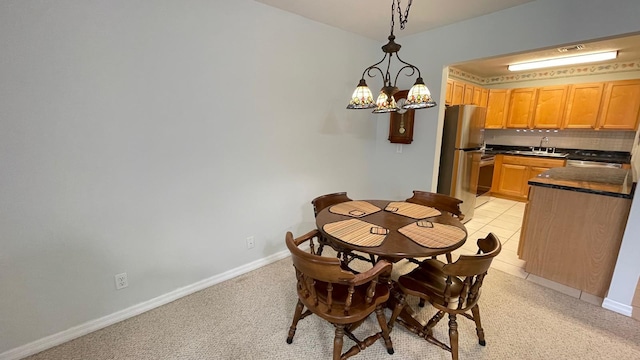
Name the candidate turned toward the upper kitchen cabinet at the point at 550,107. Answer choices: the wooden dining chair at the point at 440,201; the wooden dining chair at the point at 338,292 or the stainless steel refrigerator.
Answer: the wooden dining chair at the point at 338,292

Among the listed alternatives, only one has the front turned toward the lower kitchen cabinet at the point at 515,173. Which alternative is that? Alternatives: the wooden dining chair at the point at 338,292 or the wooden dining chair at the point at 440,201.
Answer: the wooden dining chair at the point at 338,292

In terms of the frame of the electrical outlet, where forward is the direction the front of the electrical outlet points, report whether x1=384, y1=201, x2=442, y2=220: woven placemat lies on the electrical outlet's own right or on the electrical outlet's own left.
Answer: on the electrical outlet's own left

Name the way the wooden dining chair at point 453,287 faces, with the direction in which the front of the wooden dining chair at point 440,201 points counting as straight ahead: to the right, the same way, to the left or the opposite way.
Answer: to the right

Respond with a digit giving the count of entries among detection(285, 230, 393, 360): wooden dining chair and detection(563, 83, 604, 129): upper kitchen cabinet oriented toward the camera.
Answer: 1

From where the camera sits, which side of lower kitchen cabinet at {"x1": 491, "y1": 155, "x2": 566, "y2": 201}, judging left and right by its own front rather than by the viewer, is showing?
front

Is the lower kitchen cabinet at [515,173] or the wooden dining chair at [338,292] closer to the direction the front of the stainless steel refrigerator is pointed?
the wooden dining chair

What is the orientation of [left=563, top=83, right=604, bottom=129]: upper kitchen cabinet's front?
toward the camera

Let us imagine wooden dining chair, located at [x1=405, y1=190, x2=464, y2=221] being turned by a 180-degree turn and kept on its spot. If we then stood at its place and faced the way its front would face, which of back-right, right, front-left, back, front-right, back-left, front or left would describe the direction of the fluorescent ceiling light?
front
